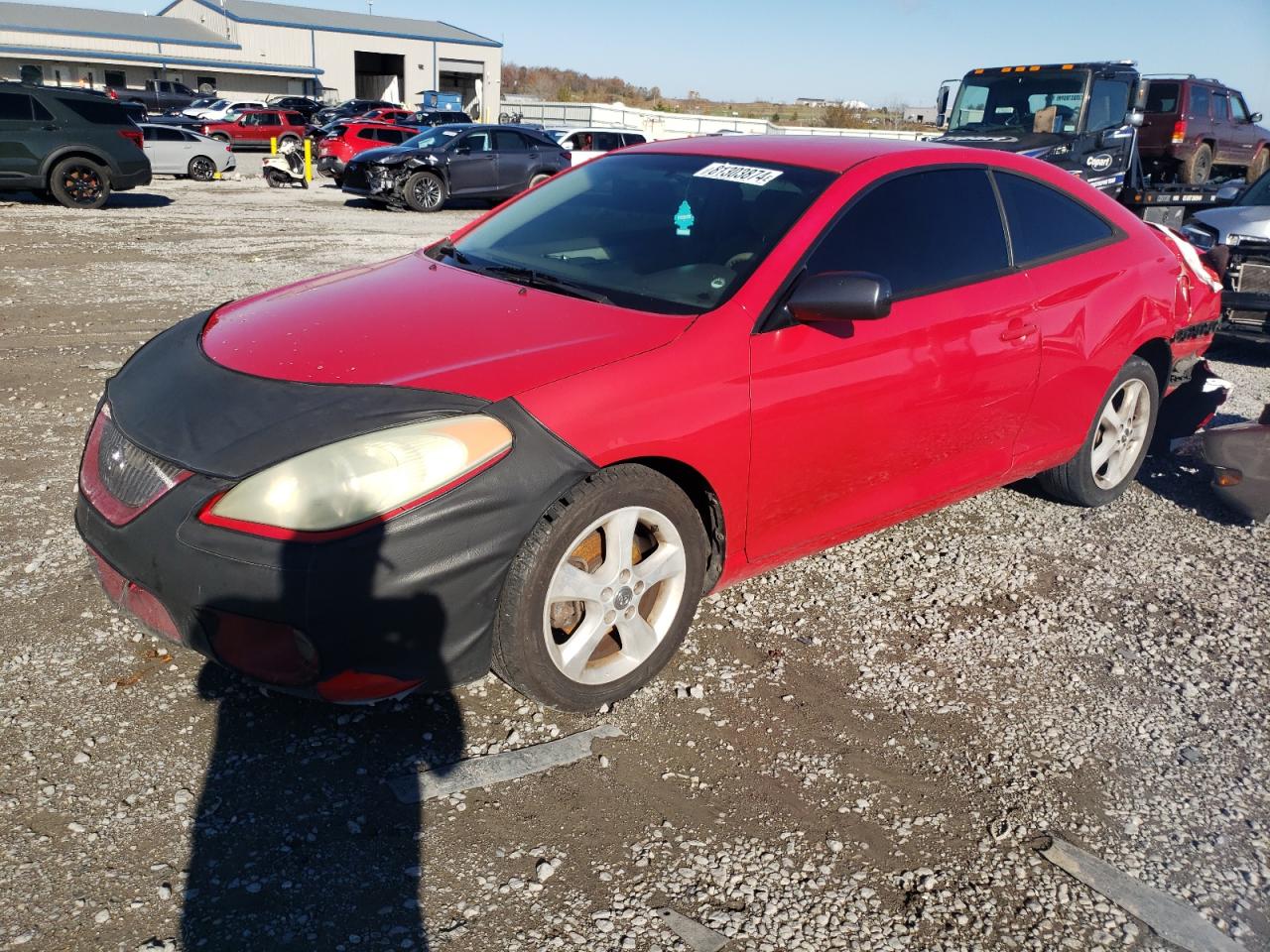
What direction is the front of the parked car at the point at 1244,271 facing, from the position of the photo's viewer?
facing the viewer and to the left of the viewer

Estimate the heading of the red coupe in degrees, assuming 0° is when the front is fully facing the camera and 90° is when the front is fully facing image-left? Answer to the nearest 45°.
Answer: approximately 45°

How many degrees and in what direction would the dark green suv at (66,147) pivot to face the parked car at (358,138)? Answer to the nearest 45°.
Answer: approximately 135° to its right

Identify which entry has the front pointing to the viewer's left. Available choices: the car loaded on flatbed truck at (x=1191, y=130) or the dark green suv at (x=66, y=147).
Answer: the dark green suv

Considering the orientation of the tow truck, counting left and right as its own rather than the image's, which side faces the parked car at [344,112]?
right

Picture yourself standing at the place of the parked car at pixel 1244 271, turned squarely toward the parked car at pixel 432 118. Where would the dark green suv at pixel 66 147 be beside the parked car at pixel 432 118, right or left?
left

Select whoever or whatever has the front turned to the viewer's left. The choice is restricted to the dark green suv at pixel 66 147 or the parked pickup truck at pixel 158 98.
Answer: the dark green suv

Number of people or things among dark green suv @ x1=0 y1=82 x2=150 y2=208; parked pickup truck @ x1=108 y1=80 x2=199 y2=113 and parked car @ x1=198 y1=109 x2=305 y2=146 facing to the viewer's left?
2

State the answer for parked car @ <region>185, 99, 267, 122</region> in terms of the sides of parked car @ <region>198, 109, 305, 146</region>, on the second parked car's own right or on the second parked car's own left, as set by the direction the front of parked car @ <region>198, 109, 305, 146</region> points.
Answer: on the second parked car's own right

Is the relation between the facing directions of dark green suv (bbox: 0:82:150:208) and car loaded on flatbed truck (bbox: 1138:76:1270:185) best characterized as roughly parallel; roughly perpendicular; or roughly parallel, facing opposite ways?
roughly parallel, facing opposite ways

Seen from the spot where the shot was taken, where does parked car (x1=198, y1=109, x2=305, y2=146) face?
facing to the left of the viewer

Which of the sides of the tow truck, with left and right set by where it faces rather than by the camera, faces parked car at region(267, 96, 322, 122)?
right

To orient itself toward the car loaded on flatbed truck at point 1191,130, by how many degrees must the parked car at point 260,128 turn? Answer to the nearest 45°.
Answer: approximately 135° to its left

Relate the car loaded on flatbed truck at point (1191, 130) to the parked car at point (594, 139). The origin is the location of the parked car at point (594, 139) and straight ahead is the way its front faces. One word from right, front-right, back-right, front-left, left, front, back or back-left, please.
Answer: left
